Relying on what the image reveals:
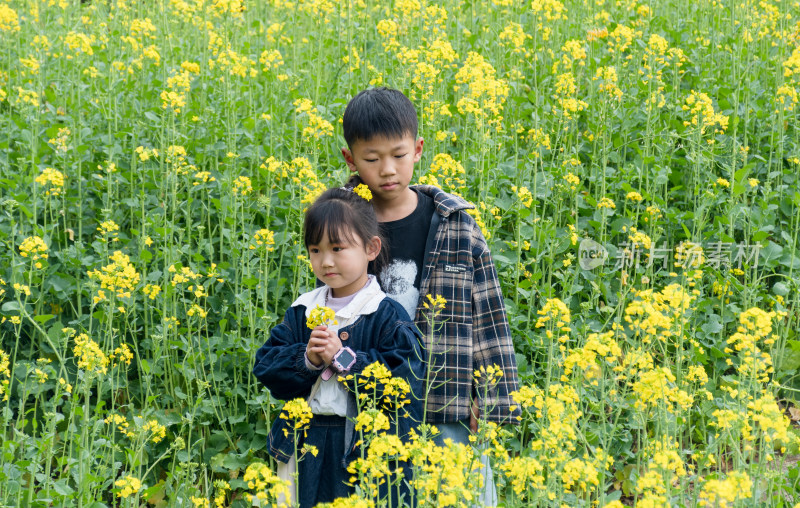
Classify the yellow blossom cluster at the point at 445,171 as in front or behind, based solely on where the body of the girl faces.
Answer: behind

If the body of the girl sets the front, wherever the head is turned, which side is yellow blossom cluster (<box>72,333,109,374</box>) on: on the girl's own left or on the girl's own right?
on the girl's own right

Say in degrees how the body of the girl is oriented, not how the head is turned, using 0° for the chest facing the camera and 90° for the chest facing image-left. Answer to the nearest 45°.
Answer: approximately 45°

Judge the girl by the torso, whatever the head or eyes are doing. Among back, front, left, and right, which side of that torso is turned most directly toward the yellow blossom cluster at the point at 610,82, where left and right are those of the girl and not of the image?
back

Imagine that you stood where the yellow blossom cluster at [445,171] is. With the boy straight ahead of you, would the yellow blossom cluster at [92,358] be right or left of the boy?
right

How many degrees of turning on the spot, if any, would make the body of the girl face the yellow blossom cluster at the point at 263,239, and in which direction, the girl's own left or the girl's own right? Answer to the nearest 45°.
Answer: approximately 135° to the girl's own right

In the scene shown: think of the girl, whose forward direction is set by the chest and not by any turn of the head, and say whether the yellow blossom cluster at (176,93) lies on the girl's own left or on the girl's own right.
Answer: on the girl's own right
